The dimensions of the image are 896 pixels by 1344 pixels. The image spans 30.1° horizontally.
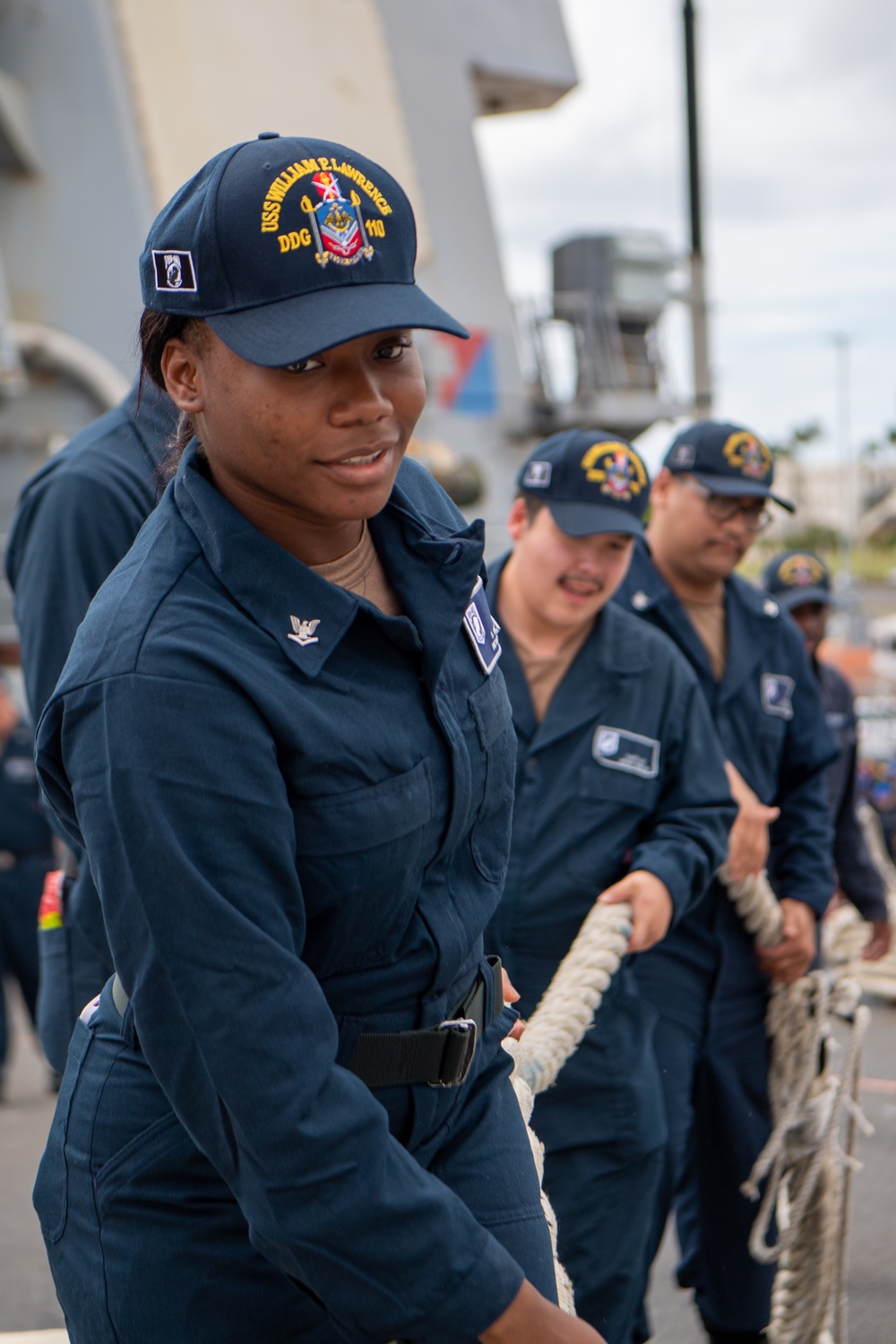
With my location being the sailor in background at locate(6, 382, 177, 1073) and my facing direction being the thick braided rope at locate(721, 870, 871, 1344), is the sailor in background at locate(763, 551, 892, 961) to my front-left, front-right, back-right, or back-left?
front-left

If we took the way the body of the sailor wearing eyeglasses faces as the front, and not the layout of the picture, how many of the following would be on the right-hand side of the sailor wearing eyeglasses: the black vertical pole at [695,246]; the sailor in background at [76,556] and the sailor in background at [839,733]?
1

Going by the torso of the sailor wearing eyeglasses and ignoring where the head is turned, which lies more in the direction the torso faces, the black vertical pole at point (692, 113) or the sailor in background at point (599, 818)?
the sailor in background

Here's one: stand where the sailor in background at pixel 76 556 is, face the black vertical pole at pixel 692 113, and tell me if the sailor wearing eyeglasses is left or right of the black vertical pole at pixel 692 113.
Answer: right

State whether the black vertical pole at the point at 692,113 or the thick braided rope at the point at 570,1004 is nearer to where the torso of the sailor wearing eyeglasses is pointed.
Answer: the thick braided rope

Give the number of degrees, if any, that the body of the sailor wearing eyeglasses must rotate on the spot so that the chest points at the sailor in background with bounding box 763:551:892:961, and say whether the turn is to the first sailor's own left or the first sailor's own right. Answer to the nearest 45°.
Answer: approximately 135° to the first sailor's own left

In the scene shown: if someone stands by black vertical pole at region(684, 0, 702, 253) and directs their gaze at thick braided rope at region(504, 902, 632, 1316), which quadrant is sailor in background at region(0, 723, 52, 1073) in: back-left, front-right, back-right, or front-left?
front-right
